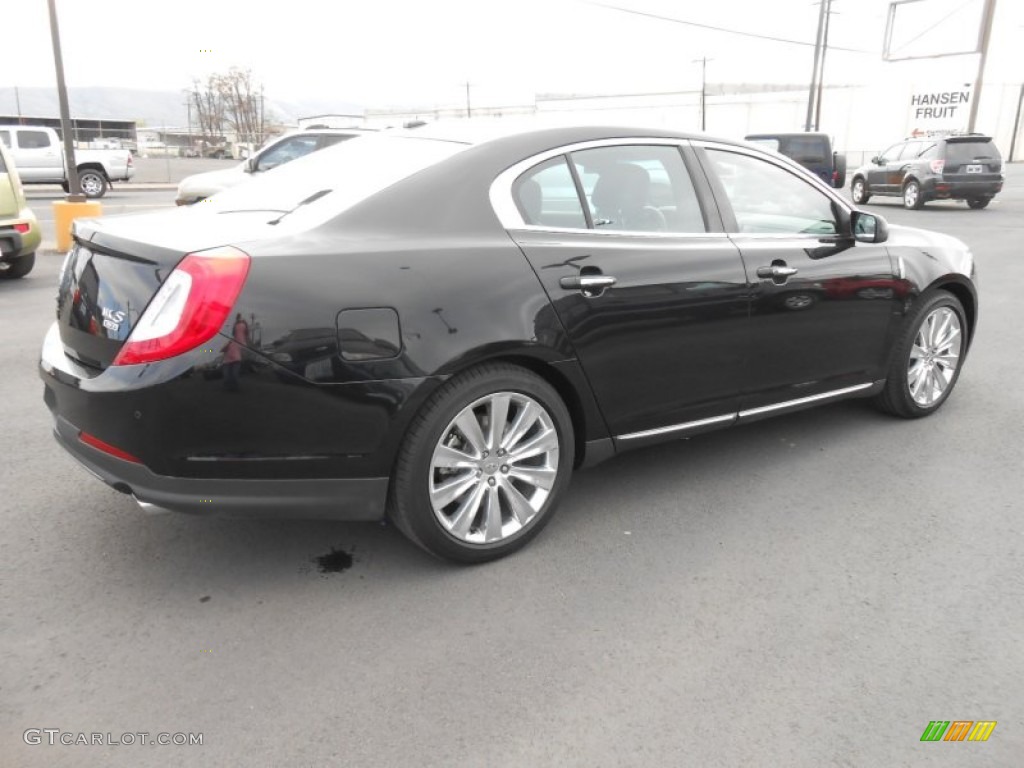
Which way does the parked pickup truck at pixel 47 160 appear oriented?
to the viewer's left

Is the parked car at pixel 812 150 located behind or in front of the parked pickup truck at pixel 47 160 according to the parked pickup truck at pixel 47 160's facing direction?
behind

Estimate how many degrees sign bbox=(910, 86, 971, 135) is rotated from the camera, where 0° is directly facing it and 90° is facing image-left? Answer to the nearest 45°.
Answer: approximately 0°

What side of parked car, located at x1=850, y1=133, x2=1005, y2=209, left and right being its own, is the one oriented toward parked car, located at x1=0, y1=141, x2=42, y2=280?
left

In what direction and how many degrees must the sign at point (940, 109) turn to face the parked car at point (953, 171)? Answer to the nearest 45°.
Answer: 0° — it already faces it

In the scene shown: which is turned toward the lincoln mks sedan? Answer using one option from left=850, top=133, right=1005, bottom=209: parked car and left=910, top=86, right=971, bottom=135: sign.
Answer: the sign

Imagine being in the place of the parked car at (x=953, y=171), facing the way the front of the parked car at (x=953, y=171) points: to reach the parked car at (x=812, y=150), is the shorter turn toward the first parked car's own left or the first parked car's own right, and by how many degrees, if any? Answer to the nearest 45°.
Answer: approximately 45° to the first parked car's own left

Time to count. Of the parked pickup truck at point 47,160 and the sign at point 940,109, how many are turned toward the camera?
1

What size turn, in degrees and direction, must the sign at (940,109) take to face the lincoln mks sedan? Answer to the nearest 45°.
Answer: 0° — it already faces it

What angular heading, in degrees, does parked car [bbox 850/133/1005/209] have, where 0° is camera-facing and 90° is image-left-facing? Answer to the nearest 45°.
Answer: approximately 135°

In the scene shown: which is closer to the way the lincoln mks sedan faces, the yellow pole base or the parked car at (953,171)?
the parked car
